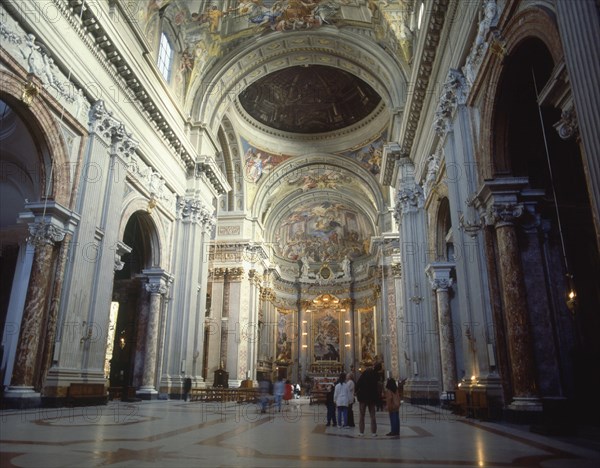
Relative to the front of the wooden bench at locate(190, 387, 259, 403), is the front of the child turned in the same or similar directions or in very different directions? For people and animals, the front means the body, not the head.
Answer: same or similar directions

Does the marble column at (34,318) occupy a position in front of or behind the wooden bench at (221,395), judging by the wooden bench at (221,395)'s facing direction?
behind

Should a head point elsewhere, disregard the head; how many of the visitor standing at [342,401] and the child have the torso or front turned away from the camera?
2

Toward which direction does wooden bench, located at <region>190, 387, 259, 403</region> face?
away from the camera

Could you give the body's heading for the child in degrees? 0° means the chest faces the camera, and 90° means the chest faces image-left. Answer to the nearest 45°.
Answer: approximately 180°

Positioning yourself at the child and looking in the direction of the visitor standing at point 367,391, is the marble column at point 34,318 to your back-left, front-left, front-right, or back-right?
back-right

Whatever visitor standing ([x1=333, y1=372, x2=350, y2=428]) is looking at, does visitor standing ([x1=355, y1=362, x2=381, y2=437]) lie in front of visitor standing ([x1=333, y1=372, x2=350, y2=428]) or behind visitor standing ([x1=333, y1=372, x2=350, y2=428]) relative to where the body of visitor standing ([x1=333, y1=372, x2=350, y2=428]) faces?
behind

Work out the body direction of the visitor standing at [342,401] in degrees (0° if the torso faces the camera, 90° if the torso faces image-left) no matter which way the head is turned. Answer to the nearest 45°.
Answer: approximately 180°

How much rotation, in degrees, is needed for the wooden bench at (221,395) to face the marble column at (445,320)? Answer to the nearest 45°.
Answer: approximately 135° to its right

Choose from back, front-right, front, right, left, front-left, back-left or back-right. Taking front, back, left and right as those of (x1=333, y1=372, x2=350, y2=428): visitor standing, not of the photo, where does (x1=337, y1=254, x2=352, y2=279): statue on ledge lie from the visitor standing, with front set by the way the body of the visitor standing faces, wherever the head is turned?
front
